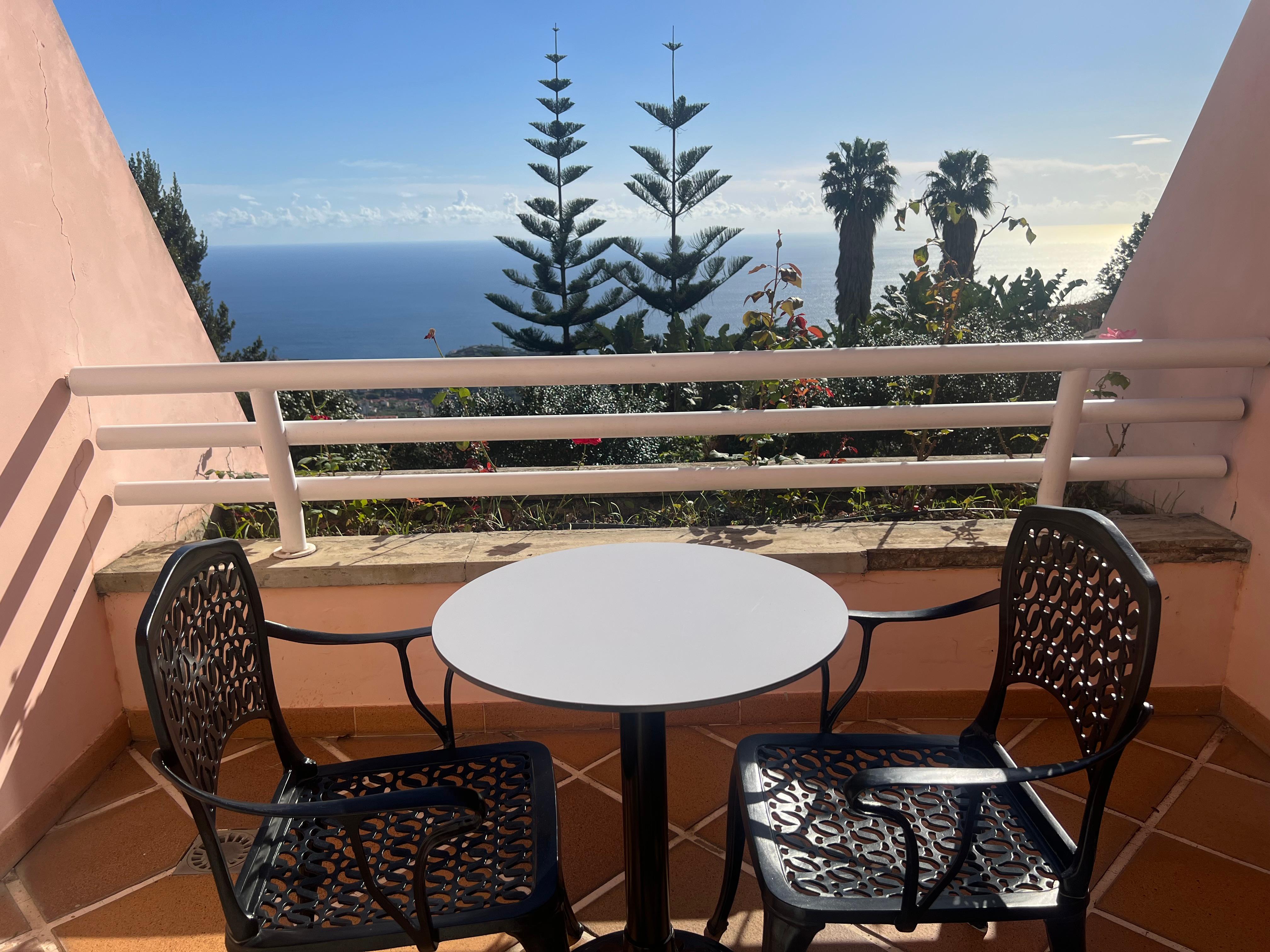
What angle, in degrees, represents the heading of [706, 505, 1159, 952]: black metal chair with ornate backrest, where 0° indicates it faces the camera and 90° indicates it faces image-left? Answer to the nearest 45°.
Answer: approximately 90°

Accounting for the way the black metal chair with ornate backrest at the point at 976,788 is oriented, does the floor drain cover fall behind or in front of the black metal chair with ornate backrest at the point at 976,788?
in front

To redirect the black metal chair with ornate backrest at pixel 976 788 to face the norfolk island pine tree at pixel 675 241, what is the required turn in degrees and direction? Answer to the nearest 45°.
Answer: approximately 90° to its right

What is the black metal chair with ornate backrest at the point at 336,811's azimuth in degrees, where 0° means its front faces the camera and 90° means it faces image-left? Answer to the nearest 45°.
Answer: approximately 270°

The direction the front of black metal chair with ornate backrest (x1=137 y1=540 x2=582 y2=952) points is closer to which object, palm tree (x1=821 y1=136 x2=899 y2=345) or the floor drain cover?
the palm tree

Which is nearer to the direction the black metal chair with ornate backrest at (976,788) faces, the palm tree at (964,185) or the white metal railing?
the white metal railing

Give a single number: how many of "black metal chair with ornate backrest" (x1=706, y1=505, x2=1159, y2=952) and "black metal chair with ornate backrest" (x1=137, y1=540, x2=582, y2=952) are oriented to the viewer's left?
1

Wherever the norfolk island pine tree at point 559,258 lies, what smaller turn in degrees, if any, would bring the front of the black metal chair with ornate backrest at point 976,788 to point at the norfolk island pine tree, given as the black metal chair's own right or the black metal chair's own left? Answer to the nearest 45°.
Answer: approximately 45° to the black metal chair's own right

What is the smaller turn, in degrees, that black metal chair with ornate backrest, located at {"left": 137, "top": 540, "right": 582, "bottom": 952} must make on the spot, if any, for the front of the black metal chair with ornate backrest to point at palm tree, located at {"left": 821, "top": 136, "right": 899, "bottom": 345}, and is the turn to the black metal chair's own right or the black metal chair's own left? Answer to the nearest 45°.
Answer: approximately 45° to the black metal chair's own left

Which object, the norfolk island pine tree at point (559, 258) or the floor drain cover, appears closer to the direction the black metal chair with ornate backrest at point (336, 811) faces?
the norfolk island pine tree

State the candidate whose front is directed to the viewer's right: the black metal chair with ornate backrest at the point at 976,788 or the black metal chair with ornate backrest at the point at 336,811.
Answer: the black metal chair with ornate backrest at the point at 336,811

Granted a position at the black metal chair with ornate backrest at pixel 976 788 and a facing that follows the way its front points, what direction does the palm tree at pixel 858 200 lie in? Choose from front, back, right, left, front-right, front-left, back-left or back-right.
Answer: right

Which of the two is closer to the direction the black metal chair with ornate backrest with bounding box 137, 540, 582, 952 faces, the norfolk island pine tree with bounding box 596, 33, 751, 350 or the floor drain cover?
the norfolk island pine tree
